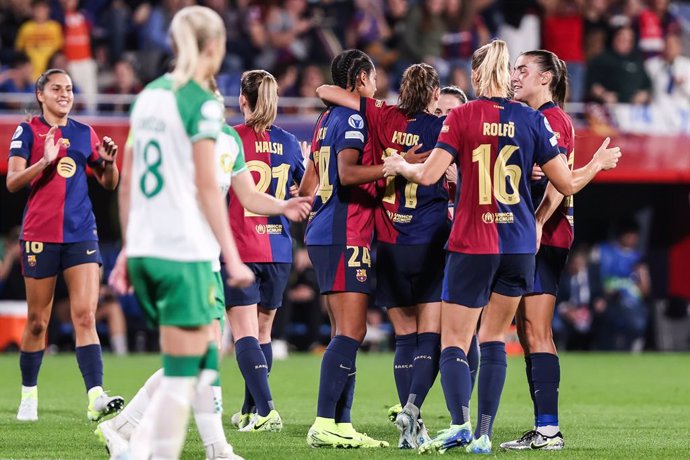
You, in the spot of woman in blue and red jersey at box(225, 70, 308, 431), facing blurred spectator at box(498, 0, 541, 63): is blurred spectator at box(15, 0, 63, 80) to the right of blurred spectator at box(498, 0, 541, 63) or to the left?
left

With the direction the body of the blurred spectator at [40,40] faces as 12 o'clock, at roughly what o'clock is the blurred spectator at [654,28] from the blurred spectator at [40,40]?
the blurred spectator at [654,28] is roughly at 9 o'clock from the blurred spectator at [40,40].

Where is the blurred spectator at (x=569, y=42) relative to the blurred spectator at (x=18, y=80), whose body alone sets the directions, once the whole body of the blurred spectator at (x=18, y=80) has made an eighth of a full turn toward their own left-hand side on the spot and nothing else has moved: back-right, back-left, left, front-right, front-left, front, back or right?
front-left

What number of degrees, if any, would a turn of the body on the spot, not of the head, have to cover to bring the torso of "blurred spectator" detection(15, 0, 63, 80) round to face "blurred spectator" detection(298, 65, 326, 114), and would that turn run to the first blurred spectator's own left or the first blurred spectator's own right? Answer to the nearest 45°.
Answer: approximately 90° to the first blurred spectator's own left

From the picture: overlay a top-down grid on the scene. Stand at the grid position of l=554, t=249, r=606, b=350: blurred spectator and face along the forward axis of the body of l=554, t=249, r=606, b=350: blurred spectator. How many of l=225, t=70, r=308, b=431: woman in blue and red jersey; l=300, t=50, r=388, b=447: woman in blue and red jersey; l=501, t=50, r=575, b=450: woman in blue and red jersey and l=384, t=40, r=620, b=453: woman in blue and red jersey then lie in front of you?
4

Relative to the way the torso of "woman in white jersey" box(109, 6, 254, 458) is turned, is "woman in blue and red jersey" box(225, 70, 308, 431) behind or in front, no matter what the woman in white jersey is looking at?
in front

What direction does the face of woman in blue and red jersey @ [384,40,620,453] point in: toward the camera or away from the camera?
away from the camera

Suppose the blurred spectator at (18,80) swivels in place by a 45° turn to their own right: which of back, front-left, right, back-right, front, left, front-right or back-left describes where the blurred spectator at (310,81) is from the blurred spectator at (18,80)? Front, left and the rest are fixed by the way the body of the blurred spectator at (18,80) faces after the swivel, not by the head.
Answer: back-left

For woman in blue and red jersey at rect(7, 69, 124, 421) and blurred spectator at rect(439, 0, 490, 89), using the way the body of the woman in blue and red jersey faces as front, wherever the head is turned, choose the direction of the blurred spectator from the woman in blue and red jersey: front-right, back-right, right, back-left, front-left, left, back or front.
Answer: back-left
